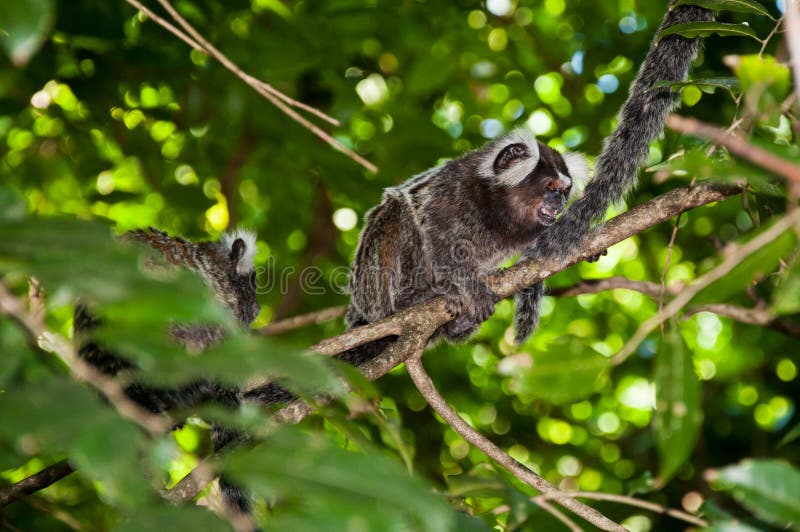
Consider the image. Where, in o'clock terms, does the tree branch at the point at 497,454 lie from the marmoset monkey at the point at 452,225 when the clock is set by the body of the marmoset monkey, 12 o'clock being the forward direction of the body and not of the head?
The tree branch is roughly at 3 o'clock from the marmoset monkey.

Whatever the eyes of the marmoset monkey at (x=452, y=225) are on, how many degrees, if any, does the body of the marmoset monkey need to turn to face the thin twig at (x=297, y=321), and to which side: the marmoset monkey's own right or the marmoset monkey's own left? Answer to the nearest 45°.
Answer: approximately 180°

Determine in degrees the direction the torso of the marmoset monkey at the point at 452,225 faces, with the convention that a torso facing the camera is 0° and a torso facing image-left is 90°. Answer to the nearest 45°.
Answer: approximately 270°

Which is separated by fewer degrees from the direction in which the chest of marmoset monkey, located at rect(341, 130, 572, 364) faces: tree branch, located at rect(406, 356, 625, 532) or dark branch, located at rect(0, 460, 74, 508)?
the tree branch

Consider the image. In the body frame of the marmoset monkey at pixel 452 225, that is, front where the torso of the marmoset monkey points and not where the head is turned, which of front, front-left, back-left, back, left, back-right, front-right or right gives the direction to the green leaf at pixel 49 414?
right

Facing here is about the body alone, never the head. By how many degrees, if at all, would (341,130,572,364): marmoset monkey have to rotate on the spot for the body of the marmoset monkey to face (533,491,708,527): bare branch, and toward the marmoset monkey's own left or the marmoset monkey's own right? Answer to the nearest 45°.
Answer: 0° — it already faces it

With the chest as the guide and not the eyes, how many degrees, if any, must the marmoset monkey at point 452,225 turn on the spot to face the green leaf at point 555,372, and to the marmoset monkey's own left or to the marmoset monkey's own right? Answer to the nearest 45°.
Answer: approximately 90° to the marmoset monkey's own right
